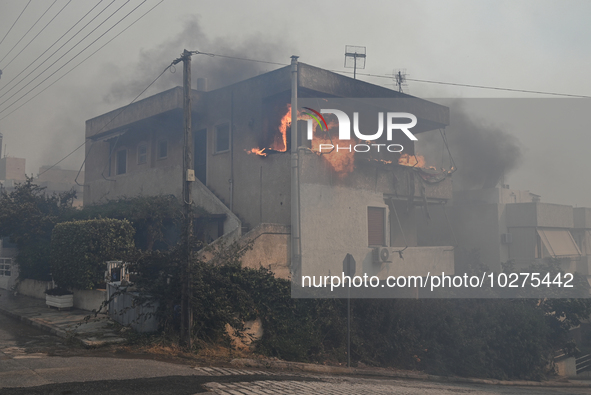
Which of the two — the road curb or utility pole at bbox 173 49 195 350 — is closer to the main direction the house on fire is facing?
the road curb

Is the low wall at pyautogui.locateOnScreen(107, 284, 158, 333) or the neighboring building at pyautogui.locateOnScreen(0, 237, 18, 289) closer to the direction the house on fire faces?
the low wall

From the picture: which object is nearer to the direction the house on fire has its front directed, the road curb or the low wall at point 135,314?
the road curb

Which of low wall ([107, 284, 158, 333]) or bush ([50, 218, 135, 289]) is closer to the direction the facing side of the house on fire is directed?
the low wall

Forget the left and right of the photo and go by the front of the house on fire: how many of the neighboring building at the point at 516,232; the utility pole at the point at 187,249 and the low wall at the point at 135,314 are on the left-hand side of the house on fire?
1

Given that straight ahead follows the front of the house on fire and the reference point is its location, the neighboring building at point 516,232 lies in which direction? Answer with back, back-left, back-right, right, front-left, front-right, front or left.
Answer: left
